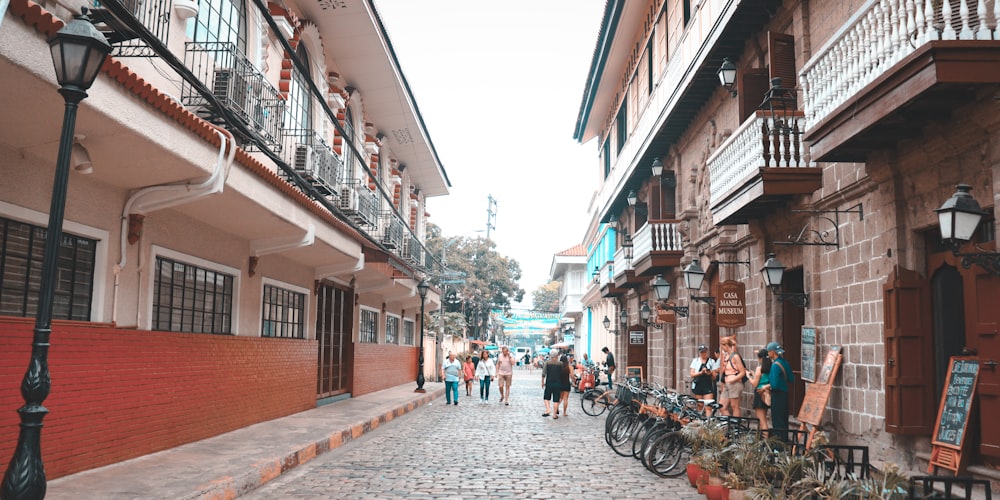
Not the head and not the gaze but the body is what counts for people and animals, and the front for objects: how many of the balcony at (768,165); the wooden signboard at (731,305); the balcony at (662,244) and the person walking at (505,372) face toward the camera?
2

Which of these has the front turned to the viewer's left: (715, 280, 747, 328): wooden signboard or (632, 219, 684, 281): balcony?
the balcony

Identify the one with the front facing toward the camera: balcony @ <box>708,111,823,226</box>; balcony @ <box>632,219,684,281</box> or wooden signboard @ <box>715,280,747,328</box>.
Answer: the wooden signboard

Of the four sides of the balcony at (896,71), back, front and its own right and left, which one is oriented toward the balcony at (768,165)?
right

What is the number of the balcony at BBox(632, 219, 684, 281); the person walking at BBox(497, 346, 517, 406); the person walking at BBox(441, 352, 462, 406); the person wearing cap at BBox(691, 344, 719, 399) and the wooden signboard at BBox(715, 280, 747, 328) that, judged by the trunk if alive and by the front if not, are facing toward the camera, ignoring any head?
4

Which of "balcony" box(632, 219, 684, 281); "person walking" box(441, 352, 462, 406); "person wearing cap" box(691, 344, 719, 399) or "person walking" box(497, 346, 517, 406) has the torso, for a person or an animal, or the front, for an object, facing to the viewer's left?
the balcony

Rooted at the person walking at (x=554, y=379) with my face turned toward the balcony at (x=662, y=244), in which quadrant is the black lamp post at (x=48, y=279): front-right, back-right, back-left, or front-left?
back-right

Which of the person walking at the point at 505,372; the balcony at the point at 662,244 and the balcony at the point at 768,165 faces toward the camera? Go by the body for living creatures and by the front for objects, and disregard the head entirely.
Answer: the person walking

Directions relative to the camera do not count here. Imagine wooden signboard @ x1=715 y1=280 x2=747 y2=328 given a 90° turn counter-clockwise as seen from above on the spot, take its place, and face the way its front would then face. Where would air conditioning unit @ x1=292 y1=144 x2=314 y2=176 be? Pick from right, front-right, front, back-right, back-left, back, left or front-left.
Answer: back

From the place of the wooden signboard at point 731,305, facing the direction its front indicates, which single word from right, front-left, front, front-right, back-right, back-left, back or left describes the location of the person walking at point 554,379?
back-right

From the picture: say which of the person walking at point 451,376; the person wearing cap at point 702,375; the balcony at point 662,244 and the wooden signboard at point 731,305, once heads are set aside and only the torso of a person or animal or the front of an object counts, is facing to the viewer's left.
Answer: the balcony

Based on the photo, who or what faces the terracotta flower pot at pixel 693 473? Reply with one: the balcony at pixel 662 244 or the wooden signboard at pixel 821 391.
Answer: the wooden signboard

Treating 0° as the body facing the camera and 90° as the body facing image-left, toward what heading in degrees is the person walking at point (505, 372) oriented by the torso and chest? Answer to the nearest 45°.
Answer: approximately 0°

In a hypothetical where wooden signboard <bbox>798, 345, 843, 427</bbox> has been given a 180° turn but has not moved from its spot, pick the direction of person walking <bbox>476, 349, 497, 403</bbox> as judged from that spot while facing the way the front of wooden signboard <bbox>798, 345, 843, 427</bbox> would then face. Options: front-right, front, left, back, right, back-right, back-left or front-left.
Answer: left

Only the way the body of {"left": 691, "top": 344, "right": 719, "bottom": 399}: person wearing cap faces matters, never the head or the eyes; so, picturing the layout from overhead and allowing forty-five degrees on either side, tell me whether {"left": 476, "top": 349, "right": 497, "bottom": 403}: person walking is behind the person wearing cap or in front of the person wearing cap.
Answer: behind

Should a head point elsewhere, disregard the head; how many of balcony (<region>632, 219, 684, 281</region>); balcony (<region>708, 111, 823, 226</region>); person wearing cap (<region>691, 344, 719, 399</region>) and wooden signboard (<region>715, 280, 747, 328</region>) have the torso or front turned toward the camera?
2

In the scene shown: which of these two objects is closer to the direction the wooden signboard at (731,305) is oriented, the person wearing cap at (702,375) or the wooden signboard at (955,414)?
the wooden signboard
